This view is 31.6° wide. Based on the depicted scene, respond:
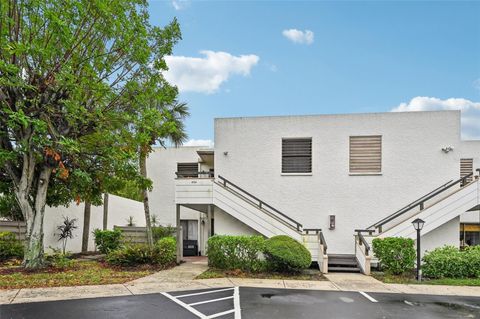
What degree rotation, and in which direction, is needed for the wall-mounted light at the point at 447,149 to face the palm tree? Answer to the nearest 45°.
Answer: approximately 90° to its right

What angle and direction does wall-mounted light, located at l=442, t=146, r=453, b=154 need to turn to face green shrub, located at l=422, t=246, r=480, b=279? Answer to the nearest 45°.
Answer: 0° — it already faces it

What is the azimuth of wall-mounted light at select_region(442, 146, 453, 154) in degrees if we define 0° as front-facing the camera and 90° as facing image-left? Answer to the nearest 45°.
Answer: approximately 0°

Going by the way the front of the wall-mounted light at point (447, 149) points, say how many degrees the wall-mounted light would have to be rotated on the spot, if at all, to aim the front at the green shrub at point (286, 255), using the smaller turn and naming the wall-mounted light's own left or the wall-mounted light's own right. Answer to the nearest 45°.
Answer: approximately 45° to the wall-mounted light's own right

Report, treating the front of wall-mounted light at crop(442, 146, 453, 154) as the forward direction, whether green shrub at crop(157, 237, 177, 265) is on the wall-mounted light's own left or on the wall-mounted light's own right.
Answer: on the wall-mounted light's own right

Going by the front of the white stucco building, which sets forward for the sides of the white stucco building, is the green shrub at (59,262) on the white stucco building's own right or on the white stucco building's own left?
on the white stucco building's own right

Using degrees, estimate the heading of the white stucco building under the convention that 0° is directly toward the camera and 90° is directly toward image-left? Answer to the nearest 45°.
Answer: approximately 0°
